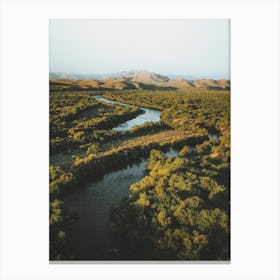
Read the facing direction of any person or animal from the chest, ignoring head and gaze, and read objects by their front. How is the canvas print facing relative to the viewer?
toward the camera
